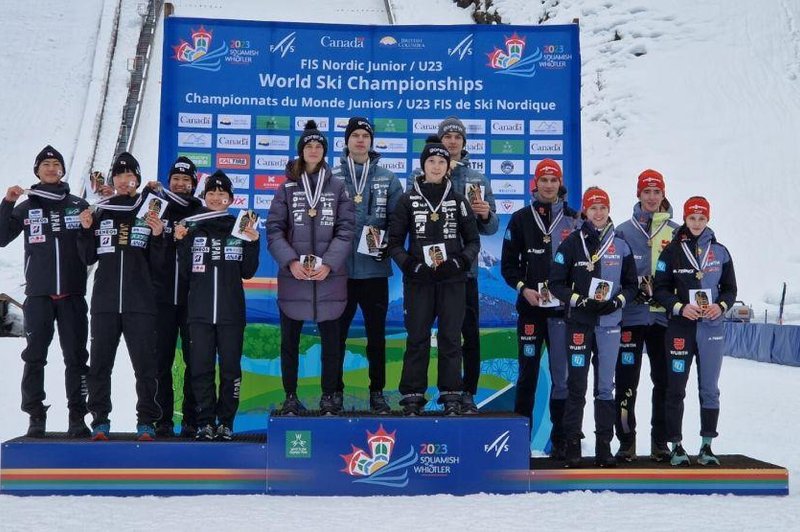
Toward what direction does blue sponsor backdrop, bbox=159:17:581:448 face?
toward the camera

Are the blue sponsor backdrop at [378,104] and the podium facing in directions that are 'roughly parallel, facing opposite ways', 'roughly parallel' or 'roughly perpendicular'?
roughly parallel

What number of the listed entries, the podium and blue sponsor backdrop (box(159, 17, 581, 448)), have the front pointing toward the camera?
2

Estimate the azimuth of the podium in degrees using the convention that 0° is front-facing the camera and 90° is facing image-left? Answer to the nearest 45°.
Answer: approximately 0°
